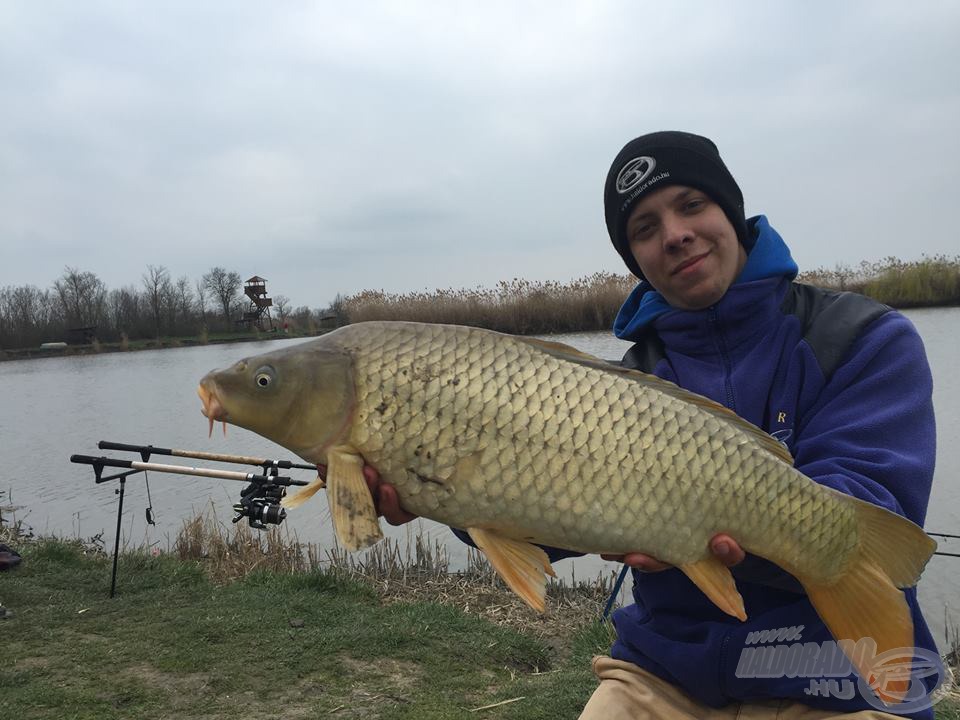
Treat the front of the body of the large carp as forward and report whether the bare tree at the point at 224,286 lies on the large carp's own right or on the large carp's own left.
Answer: on the large carp's own right

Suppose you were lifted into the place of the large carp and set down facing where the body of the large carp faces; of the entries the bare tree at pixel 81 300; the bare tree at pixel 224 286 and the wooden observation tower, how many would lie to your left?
0

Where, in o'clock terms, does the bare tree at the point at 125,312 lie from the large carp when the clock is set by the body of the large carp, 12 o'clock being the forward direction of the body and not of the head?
The bare tree is roughly at 2 o'clock from the large carp.

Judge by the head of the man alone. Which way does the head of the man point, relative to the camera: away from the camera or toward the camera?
toward the camera

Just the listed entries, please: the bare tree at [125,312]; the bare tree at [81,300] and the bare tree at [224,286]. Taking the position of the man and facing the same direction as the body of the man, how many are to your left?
0

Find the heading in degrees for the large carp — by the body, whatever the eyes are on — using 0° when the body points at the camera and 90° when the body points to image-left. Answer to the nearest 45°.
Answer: approximately 90°
